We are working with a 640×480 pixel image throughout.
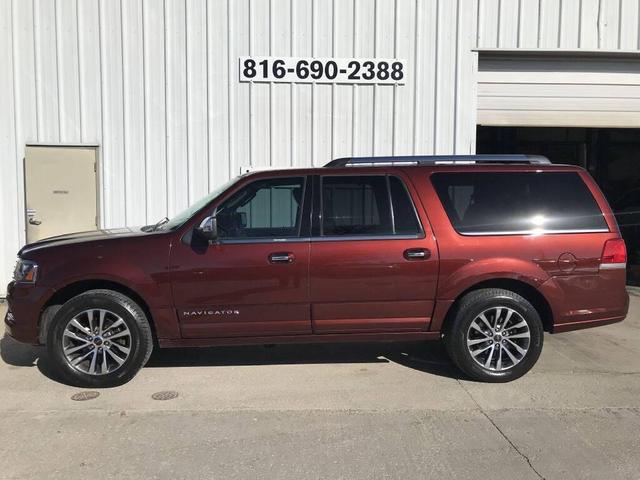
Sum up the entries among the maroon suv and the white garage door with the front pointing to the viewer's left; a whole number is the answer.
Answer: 1

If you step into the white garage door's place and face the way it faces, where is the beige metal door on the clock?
The beige metal door is roughly at 2 o'clock from the white garage door.

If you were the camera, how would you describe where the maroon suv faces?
facing to the left of the viewer

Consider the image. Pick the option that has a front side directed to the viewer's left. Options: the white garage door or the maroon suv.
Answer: the maroon suv

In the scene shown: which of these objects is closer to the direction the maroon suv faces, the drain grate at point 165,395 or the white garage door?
the drain grate

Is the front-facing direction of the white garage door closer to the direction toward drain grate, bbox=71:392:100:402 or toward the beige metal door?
the drain grate

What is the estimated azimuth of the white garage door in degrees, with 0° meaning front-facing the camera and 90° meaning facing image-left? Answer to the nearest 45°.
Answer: approximately 0°

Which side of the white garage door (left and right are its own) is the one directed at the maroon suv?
front

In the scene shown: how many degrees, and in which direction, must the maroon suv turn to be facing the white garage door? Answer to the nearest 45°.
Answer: approximately 135° to its right

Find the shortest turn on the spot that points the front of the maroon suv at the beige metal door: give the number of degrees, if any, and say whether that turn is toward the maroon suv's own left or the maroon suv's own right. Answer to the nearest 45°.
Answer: approximately 45° to the maroon suv's own right

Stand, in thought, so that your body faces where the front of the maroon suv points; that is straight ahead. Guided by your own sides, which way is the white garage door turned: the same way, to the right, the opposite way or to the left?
to the left

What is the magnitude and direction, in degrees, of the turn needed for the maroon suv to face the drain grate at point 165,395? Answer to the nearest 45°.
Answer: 0° — it already faces it

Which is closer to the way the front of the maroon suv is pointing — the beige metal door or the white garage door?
the beige metal door
